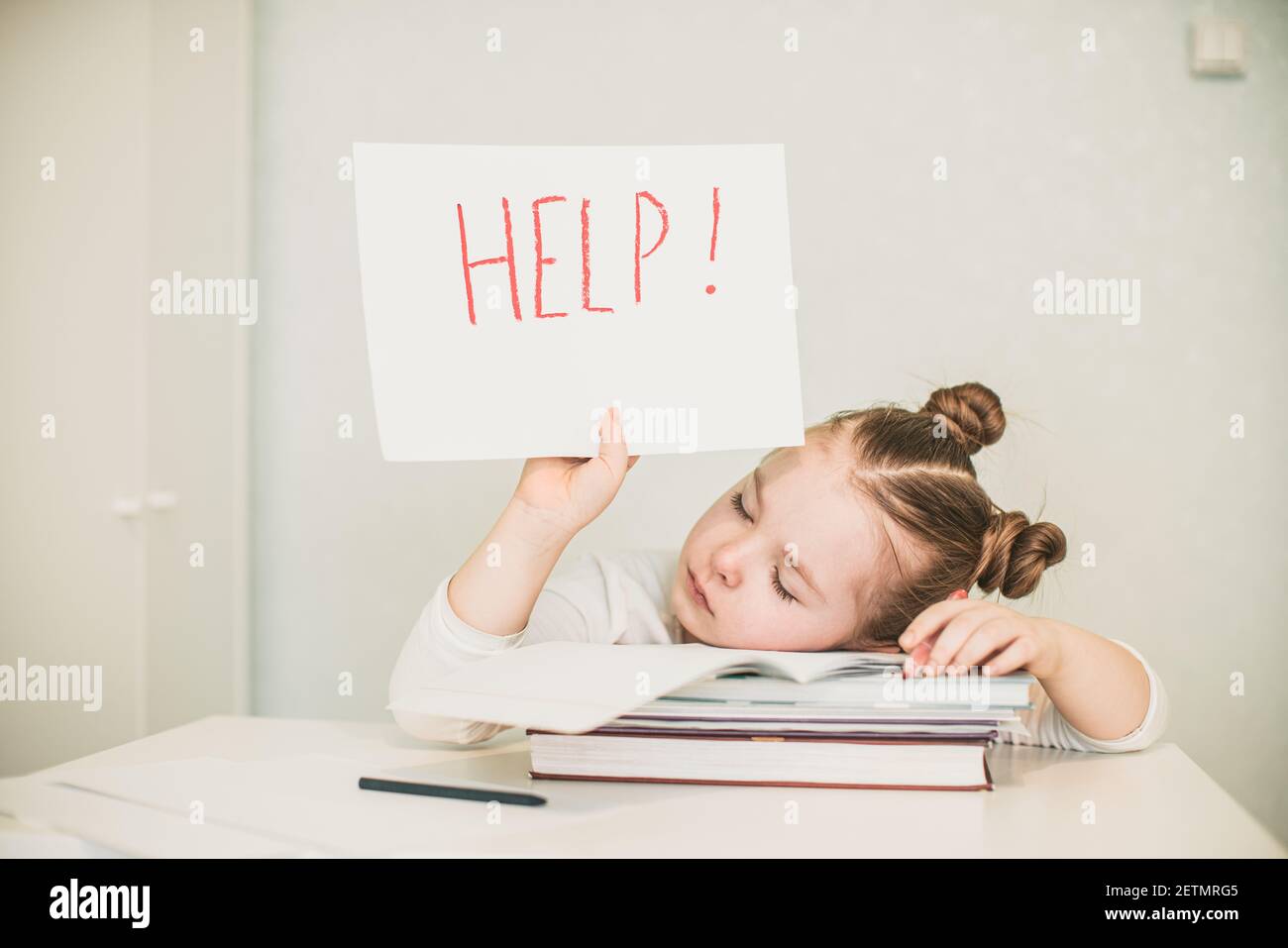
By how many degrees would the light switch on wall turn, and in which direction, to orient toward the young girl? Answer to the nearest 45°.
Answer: approximately 45° to its right

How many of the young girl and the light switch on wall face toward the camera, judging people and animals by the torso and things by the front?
2

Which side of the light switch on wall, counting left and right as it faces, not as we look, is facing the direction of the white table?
front

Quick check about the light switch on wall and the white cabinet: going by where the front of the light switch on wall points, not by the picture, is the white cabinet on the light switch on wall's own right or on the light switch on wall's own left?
on the light switch on wall's own right

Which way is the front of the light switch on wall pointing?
toward the camera

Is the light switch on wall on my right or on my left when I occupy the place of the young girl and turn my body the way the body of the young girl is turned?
on my left

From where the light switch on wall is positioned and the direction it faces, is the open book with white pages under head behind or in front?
in front

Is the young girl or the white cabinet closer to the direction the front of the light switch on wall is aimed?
the young girl

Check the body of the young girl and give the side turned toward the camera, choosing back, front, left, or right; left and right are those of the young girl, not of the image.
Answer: front
